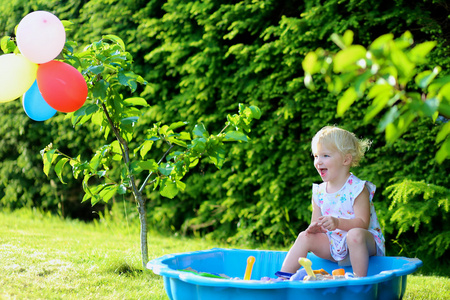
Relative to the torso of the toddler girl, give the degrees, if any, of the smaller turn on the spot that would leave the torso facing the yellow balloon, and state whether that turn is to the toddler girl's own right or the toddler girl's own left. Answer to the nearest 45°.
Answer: approximately 45° to the toddler girl's own right

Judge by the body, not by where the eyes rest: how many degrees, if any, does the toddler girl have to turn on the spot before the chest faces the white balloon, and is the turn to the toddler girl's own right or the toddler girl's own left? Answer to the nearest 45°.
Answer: approximately 45° to the toddler girl's own right

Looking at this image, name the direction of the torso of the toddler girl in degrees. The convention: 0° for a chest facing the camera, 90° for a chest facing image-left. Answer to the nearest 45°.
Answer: approximately 45°

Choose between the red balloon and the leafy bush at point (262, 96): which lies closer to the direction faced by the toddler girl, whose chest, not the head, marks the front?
the red balloon

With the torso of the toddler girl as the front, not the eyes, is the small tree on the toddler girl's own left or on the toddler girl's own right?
on the toddler girl's own right

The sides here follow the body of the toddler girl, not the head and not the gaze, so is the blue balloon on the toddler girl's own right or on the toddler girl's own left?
on the toddler girl's own right

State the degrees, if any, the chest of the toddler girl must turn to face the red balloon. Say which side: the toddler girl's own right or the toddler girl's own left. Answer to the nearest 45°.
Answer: approximately 45° to the toddler girl's own right
